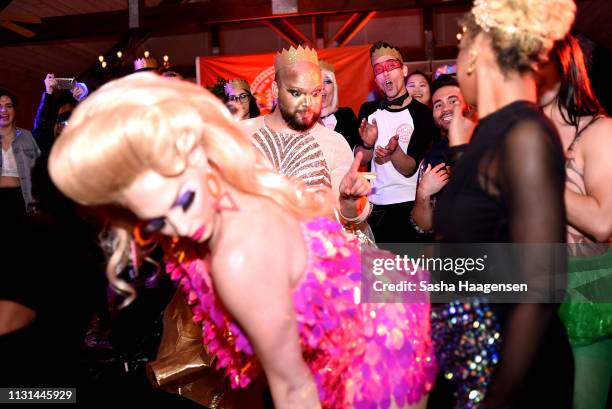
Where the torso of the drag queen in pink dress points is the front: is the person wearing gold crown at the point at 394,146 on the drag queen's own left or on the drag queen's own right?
on the drag queen's own right

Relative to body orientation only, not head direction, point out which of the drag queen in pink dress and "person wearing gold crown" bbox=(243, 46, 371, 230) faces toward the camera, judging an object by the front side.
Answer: the person wearing gold crown

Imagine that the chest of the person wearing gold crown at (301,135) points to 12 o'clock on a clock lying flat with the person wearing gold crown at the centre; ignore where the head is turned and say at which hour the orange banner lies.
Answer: The orange banner is roughly at 6 o'clock from the person wearing gold crown.

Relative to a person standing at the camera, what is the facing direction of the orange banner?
facing the viewer

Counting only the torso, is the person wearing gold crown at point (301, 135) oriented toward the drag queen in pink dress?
yes

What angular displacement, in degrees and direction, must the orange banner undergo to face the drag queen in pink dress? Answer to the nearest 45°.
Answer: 0° — it already faces them

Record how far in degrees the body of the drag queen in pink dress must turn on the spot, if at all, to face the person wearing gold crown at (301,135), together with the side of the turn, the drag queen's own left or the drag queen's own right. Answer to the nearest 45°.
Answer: approximately 90° to the drag queen's own right

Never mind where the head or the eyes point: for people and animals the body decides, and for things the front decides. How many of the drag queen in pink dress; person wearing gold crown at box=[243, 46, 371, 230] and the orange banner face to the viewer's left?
1

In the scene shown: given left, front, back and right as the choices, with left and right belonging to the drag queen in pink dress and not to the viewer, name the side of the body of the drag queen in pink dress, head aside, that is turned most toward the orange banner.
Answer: right

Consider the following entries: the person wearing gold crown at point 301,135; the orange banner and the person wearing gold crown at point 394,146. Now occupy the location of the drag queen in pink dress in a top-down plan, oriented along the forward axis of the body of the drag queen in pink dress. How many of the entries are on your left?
0

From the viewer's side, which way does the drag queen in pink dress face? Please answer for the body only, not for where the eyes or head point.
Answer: to the viewer's left

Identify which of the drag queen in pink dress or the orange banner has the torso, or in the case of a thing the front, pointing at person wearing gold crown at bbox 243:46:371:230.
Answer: the orange banner

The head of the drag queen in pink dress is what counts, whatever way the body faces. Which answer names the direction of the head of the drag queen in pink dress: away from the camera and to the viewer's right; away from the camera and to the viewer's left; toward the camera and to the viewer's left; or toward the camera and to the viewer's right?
toward the camera and to the viewer's left

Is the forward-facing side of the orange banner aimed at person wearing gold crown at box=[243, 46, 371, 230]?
yes
